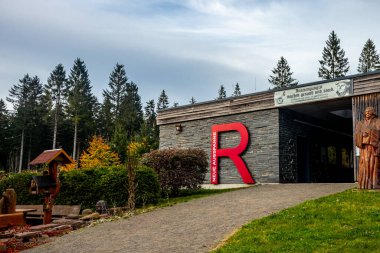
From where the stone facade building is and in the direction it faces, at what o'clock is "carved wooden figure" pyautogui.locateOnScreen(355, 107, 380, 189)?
The carved wooden figure is roughly at 10 o'clock from the stone facade building.

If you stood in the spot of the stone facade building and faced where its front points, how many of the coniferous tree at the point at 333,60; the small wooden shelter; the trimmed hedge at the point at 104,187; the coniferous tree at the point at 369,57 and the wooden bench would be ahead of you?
3

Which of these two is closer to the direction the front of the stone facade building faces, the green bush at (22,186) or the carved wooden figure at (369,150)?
the green bush

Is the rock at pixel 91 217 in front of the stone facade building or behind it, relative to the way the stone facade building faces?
in front

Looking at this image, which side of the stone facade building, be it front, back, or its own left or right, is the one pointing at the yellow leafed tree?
right

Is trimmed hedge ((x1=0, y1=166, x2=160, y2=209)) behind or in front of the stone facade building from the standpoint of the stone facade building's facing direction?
in front

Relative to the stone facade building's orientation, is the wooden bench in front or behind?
in front

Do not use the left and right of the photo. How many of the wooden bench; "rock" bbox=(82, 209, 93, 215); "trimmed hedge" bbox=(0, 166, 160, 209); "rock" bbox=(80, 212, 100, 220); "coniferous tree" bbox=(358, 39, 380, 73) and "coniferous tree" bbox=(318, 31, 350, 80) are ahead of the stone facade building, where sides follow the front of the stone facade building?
4

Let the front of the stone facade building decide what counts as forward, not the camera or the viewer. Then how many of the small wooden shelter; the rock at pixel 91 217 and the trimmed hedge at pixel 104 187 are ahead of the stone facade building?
3

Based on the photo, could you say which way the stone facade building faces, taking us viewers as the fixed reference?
facing the viewer and to the left of the viewer

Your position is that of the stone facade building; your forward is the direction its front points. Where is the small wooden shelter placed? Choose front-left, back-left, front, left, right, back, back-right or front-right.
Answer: front

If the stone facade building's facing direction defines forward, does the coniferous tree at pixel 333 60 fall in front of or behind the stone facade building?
behind
